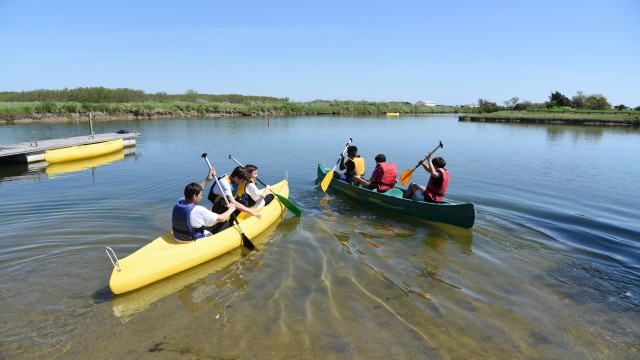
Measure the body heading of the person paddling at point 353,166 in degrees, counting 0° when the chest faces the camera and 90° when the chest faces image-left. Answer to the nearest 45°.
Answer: approximately 135°

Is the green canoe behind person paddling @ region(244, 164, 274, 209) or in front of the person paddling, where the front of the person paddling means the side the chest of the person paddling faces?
in front

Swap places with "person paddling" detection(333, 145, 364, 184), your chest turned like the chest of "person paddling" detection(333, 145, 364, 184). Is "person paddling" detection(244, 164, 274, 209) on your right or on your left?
on your left

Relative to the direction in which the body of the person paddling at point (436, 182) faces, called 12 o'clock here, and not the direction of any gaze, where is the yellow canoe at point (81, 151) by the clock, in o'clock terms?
The yellow canoe is roughly at 11 o'clock from the person paddling.

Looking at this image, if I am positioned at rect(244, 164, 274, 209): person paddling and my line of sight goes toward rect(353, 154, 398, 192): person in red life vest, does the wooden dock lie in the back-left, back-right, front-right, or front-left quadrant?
back-left

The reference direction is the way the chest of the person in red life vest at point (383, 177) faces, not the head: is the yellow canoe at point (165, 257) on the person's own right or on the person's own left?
on the person's own left

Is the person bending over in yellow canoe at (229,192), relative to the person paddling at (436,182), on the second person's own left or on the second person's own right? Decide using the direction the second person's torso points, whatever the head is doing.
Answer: on the second person's own left

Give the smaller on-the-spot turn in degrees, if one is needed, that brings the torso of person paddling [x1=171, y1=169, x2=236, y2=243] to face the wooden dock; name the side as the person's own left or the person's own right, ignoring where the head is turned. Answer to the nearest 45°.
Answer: approximately 90° to the person's own left

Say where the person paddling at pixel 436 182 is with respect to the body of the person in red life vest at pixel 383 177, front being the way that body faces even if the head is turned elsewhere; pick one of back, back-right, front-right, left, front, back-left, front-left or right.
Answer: back

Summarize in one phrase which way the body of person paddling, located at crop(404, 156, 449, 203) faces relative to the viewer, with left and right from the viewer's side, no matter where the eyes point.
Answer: facing away from the viewer and to the left of the viewer

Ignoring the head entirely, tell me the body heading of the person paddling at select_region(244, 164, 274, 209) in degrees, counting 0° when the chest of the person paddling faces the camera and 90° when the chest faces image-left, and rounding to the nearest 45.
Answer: approximately 270°

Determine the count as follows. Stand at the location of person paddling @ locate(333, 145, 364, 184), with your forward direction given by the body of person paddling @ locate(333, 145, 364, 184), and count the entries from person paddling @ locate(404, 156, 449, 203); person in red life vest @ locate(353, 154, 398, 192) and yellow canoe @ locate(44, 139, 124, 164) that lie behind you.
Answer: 2

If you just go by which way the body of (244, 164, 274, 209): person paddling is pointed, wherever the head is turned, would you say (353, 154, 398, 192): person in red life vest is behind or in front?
in front

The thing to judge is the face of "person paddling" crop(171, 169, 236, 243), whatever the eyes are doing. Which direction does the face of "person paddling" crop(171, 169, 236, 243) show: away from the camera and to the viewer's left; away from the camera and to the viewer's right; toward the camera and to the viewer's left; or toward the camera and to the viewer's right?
away from the camera and to the viewer's right

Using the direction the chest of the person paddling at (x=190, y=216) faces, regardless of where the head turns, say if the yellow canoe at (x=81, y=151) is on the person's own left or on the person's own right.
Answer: on the person's own left

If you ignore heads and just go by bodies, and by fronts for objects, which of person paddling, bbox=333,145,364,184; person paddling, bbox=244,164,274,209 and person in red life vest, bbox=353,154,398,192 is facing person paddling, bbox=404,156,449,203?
person paddling, bbox=244,164,274,209

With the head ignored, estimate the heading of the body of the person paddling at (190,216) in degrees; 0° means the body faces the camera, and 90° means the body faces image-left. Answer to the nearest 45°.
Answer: approximately 225°
